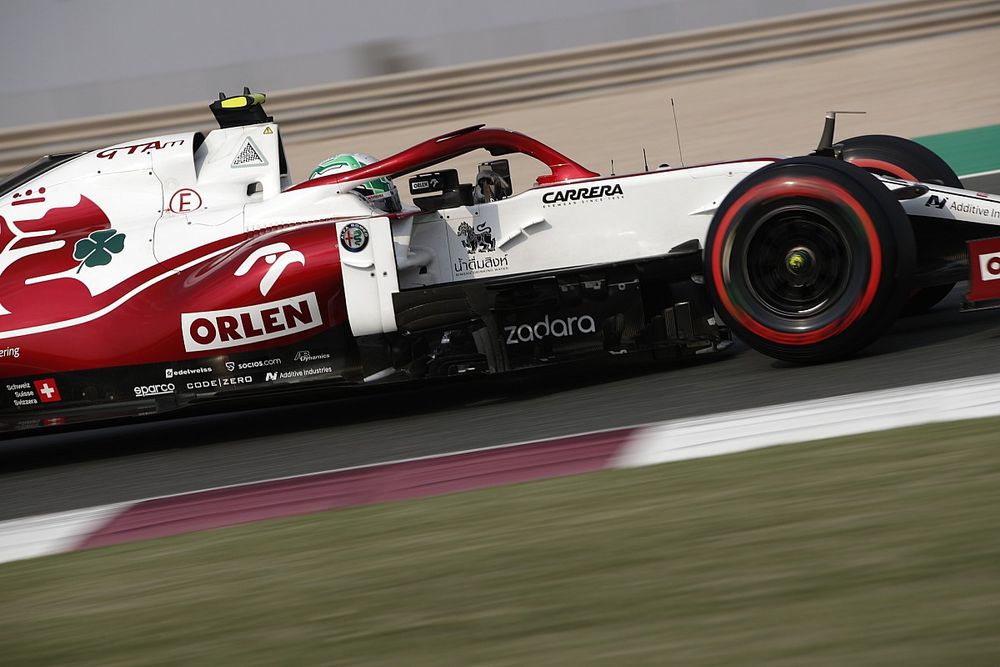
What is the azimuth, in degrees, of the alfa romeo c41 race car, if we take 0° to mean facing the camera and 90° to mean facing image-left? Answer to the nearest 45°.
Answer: approximately 270°
